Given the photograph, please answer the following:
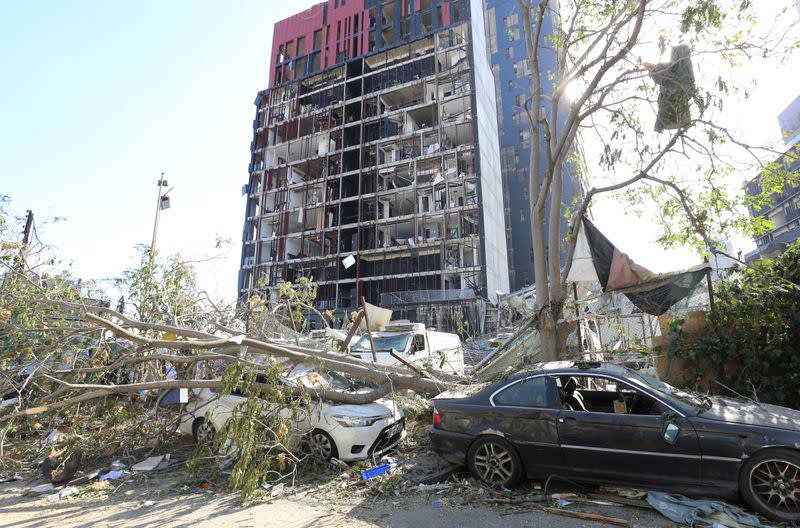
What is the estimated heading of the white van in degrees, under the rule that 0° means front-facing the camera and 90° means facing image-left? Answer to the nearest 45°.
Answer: approximately 45°

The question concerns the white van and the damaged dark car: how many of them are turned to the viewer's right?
1

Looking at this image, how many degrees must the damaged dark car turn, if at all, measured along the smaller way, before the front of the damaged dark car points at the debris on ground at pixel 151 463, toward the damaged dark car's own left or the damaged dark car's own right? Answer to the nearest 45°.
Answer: approximately 180°

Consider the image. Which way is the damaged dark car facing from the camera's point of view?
to the viewer's right

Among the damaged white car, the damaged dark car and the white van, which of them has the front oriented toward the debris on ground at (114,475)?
the white van

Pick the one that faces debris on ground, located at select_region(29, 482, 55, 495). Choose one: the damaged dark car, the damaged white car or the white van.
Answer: the white van

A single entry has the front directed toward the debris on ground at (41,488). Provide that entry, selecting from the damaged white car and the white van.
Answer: the white van

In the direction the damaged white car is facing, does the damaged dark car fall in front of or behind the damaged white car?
in front

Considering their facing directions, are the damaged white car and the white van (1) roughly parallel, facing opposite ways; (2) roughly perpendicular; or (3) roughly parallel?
roughly perpendicular

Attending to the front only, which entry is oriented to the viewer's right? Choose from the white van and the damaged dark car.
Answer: the damaged dark car

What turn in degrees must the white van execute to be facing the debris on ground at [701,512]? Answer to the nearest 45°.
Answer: approximately 90° to its left

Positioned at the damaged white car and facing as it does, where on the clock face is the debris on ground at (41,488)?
The debris on ground is roughly at 5 o'clock from the damaged white car.
